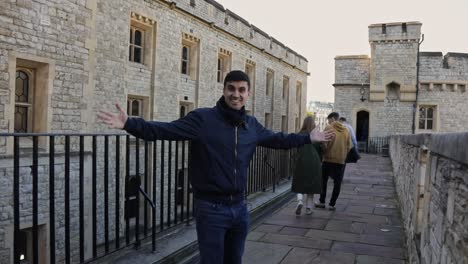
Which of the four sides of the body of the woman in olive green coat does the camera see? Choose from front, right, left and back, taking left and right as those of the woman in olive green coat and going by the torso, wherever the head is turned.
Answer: back

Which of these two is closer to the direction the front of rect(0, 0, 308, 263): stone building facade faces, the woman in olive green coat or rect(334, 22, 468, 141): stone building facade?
the woman in olive green coat

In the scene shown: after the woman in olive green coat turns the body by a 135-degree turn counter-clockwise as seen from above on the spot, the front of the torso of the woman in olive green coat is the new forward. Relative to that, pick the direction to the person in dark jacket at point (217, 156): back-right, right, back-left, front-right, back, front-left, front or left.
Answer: front-left

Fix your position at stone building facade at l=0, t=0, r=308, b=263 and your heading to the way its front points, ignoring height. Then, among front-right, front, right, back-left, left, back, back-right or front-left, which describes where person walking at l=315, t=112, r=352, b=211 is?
front

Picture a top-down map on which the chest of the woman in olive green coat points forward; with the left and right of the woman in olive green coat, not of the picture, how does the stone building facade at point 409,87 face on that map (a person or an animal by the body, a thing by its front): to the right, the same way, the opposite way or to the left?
the opposite way

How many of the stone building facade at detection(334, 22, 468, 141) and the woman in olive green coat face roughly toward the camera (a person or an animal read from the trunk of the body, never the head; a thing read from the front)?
1

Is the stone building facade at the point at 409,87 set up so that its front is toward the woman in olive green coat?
yes

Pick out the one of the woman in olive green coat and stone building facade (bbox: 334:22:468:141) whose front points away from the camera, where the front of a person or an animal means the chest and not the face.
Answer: the woman in olive green coat

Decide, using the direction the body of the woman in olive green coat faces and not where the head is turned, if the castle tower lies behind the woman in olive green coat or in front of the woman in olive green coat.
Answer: in front

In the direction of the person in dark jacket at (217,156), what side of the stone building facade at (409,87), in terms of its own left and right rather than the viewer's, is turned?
front

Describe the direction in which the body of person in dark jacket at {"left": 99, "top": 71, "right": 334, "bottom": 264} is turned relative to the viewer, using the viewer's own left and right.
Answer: facing the viewer and to the right of the viewer

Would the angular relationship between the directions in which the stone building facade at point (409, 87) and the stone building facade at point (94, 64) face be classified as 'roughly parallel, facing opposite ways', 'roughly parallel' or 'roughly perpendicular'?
roughly perpendicular

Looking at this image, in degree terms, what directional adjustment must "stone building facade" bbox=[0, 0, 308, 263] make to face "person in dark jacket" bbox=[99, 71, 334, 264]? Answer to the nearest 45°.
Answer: approximately 45° to its right

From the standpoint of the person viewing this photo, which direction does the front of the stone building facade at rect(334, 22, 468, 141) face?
facing the viewer

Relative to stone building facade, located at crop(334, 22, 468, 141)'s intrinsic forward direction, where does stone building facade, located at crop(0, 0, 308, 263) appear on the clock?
stone building facade, located at crop(0, 0, 308, 263) is roughly at 1 o'clock from stone building facade, located at crop(334, 22, 468, 141).
